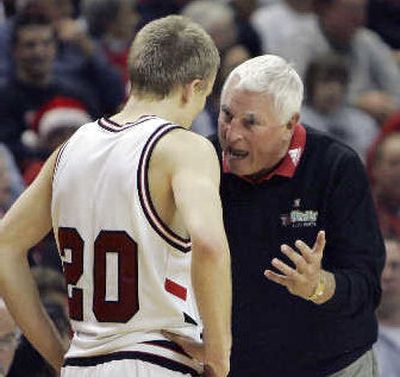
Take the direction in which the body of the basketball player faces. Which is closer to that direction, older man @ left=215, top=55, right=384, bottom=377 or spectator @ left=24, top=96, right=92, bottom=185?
the older man

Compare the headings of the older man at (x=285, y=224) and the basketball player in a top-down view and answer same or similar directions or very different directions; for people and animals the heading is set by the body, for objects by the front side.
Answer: very different directions

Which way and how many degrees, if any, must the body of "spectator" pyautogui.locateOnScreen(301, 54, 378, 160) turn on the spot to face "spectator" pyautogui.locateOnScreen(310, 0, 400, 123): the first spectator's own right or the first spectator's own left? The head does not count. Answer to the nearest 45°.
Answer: approximately 180°

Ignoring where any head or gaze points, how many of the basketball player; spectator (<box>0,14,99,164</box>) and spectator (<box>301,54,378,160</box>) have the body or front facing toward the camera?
2

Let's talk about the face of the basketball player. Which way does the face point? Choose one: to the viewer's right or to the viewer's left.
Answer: to the viewer's right

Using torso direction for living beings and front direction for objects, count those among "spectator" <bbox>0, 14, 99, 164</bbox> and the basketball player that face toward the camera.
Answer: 1

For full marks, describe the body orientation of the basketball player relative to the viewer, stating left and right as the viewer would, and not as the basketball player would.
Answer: facing away from the viewer and to the right of the viewer

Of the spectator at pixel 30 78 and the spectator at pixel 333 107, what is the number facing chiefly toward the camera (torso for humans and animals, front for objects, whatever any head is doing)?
2

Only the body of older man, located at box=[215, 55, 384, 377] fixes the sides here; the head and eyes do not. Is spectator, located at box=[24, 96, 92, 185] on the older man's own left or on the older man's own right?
on the older man's own right

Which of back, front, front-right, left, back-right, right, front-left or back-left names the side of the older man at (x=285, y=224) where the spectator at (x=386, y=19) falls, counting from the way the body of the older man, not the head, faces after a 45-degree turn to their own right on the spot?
right

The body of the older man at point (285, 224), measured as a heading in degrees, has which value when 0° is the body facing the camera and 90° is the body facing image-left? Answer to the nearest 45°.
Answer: approximately 45°

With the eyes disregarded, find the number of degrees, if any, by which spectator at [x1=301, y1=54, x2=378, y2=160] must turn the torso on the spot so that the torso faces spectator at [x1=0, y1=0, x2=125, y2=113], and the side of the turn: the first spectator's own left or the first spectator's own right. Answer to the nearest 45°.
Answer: approximately 90° to the first spectator's own right
